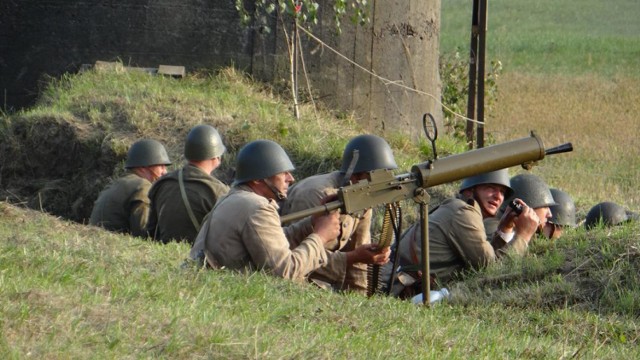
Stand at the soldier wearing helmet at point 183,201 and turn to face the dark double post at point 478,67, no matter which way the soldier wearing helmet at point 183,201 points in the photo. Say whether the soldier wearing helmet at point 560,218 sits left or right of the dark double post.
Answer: right

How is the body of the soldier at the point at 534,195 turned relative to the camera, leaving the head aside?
to the viewer's right

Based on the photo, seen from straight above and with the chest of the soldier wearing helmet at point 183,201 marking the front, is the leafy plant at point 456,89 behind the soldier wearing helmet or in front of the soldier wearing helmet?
in front

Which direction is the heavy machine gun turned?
to the viewer's right

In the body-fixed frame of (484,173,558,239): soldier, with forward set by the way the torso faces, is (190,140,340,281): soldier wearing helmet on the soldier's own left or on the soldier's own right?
on the soldier's own right

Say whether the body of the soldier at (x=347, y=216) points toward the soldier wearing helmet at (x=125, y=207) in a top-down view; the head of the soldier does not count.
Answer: no

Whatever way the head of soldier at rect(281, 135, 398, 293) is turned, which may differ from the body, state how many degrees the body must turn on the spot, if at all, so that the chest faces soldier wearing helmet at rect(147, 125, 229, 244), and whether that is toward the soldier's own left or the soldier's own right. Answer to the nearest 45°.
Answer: approximately 135° to the soldier's own left

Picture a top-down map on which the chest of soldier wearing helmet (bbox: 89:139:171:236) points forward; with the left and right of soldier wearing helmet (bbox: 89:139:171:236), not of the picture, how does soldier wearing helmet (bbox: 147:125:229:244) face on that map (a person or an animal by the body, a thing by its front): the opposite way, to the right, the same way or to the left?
the same way

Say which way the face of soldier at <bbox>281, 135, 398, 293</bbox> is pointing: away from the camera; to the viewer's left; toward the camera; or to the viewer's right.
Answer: to the viewer's right

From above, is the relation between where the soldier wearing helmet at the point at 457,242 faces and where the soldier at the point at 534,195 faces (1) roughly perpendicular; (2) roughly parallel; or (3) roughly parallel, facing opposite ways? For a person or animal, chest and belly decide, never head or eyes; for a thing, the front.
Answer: roughly parallel

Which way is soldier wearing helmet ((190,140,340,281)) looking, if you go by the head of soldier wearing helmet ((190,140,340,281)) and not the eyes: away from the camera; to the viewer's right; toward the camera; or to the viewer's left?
to the viewer's right

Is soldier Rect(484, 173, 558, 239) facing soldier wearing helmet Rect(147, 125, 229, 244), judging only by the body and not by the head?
no

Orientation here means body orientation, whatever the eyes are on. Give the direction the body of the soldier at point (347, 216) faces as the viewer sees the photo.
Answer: to the viewer's right

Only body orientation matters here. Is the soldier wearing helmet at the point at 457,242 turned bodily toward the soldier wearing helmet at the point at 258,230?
no
